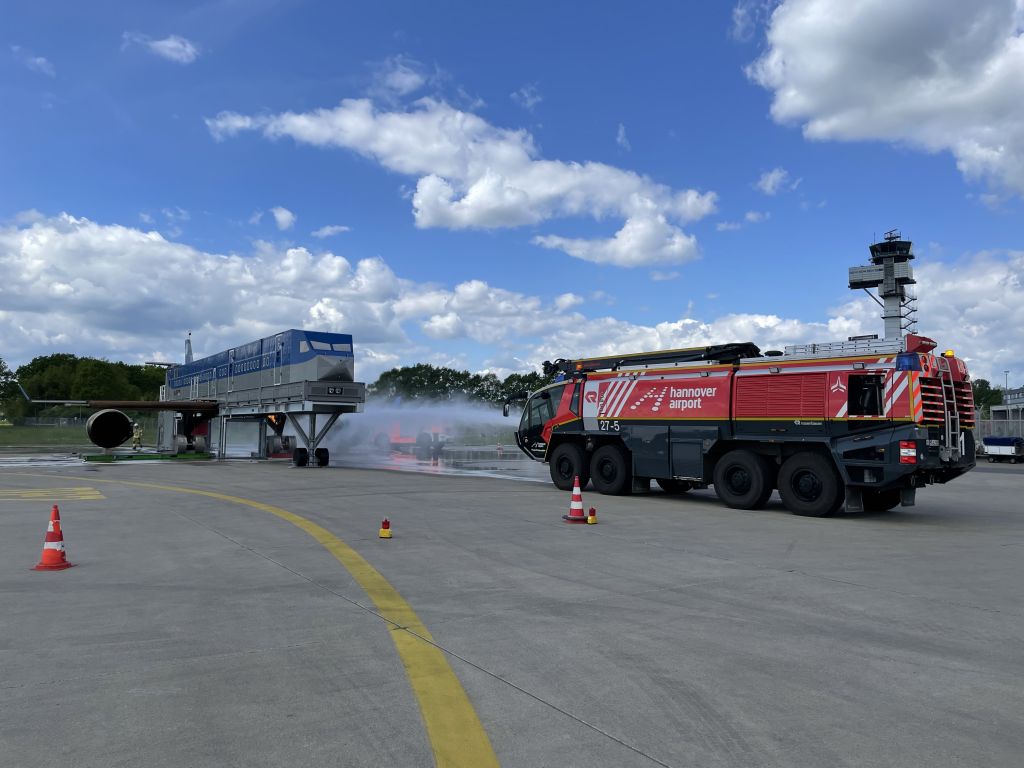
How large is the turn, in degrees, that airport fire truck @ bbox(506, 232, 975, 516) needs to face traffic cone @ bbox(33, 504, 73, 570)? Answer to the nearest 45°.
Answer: approximately 90° to its left

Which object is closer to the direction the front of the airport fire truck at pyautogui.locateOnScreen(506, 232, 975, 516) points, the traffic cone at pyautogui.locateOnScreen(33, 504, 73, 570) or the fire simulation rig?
the fire simulation rig

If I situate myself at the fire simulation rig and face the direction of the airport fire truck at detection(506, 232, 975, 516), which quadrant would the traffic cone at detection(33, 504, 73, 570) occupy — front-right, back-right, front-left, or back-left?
front-right

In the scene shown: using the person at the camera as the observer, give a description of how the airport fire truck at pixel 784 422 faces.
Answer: facing away from the viewer and to the left of the viewer

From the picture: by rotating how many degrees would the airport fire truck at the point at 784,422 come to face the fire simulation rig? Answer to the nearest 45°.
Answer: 0° — it already faces it

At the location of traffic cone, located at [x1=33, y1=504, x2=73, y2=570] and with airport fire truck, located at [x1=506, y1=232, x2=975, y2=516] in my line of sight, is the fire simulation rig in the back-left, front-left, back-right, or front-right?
front-left

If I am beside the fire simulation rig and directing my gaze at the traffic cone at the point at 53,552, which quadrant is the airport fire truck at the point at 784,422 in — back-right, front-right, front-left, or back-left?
front-left
